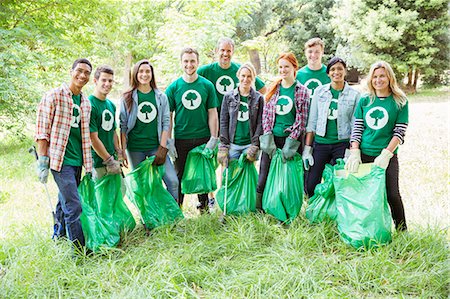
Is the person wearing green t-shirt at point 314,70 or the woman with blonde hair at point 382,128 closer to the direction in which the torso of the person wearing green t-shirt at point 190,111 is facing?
the woman with blonde hair

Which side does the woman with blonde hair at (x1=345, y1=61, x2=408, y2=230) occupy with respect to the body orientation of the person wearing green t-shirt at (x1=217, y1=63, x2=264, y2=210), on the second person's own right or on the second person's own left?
on the second person's own left

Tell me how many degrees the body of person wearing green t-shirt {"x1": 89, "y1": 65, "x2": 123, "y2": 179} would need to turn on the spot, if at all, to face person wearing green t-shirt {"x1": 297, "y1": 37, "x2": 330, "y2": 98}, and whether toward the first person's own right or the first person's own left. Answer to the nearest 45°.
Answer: approximately 45° to the first person's own left

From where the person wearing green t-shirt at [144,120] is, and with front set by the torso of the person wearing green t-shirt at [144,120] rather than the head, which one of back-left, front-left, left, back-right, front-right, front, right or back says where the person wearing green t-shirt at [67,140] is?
front-right

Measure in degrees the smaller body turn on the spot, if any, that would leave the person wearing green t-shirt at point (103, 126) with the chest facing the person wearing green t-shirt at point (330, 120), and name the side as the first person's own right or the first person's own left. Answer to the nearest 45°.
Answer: approximately 45° to the first person's own left

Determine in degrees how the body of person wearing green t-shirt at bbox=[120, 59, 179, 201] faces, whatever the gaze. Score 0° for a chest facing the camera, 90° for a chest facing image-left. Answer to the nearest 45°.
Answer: approximately 0°

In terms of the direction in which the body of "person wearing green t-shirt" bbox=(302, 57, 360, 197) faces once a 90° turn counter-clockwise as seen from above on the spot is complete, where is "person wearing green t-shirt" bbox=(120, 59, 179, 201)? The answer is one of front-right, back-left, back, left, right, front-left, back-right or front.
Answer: back

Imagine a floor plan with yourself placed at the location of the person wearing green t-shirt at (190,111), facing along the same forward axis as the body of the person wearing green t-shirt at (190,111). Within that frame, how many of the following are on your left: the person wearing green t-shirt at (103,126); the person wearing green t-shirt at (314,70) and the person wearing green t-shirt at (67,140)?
1
